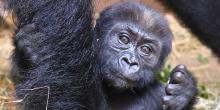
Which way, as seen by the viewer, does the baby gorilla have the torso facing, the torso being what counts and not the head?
toward the camera

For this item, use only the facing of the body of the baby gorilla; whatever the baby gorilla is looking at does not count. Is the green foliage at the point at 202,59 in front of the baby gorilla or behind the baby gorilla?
behind
